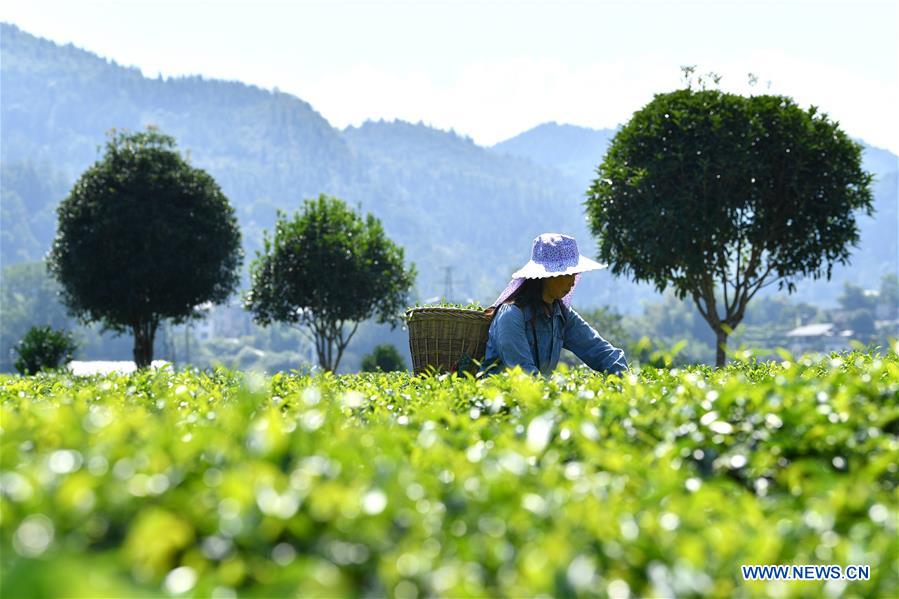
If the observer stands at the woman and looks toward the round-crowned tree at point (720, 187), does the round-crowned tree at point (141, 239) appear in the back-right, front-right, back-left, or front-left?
front-left

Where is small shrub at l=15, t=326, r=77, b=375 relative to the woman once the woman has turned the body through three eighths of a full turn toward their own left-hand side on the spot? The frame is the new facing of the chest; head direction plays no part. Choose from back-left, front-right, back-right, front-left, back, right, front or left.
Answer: front-left

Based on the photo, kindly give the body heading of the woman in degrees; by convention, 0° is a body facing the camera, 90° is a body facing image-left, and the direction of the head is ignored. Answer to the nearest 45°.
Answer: approximately 315°

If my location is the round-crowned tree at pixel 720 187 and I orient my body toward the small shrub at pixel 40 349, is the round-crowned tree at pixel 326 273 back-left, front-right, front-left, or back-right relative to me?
front-right

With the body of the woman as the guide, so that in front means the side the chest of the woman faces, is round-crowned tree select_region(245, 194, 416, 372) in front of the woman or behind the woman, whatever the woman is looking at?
behind

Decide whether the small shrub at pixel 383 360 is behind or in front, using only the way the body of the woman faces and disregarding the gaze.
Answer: behind

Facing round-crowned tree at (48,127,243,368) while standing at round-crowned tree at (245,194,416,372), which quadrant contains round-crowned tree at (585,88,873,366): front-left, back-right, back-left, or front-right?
back-left

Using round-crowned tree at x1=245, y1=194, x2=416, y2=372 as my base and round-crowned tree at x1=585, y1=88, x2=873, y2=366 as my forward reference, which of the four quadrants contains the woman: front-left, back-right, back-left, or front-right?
front-right

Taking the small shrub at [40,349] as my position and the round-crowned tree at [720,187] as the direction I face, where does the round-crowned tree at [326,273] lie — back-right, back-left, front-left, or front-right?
front-left
